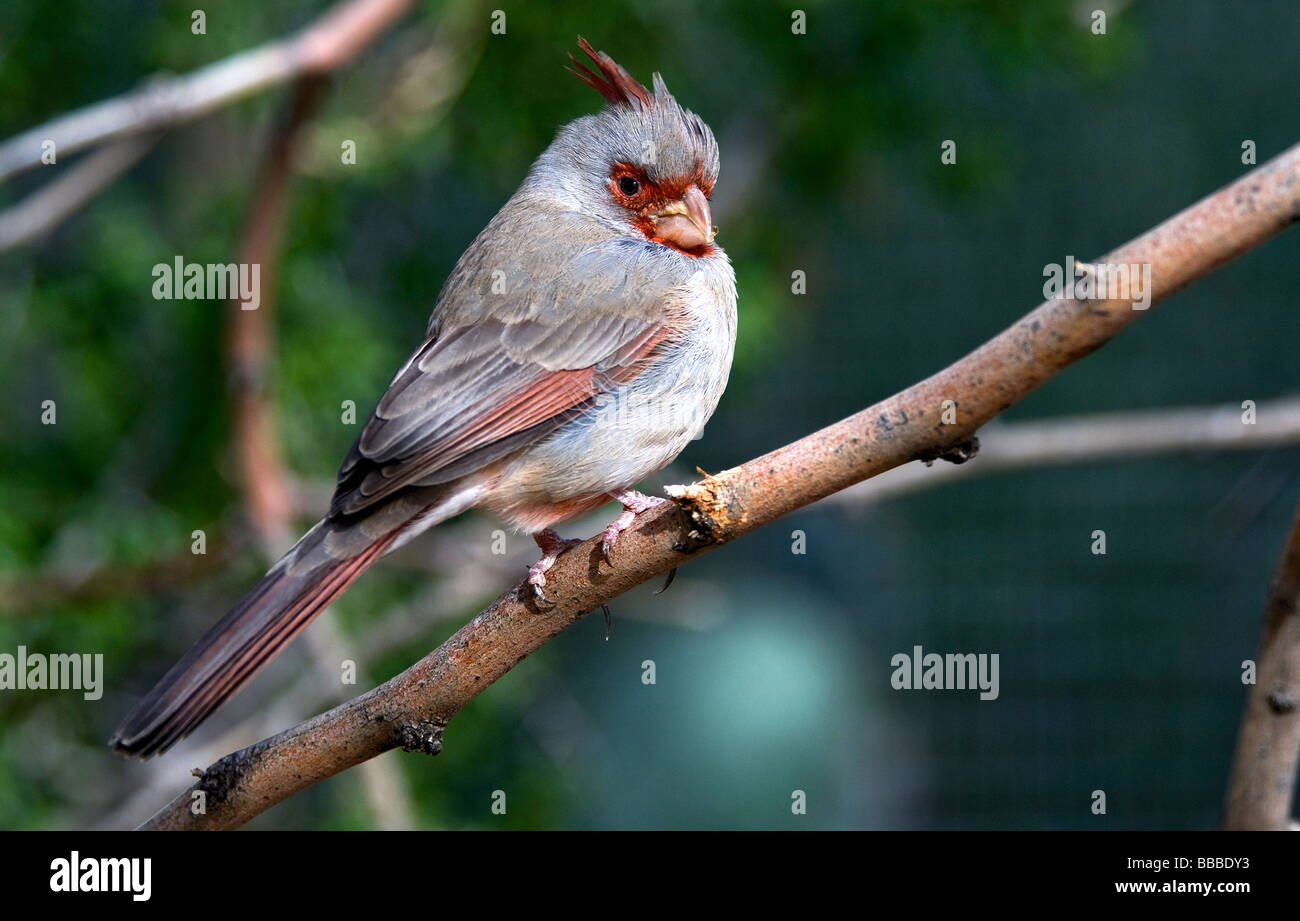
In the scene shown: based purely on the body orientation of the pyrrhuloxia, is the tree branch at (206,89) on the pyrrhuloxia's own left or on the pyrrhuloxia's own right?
on the pyrrhuloxia's own left

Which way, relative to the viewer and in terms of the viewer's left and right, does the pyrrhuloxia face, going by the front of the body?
facing to the right of the viewer

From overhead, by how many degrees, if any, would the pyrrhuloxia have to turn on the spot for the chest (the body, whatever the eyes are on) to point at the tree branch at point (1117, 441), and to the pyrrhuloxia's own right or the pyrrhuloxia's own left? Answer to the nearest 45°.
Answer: approximately 45° to the pyrrhuloxia's own left

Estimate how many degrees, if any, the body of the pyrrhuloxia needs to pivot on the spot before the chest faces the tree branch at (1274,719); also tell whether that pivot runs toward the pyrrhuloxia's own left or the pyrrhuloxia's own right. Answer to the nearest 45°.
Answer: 0° — it already faces it
